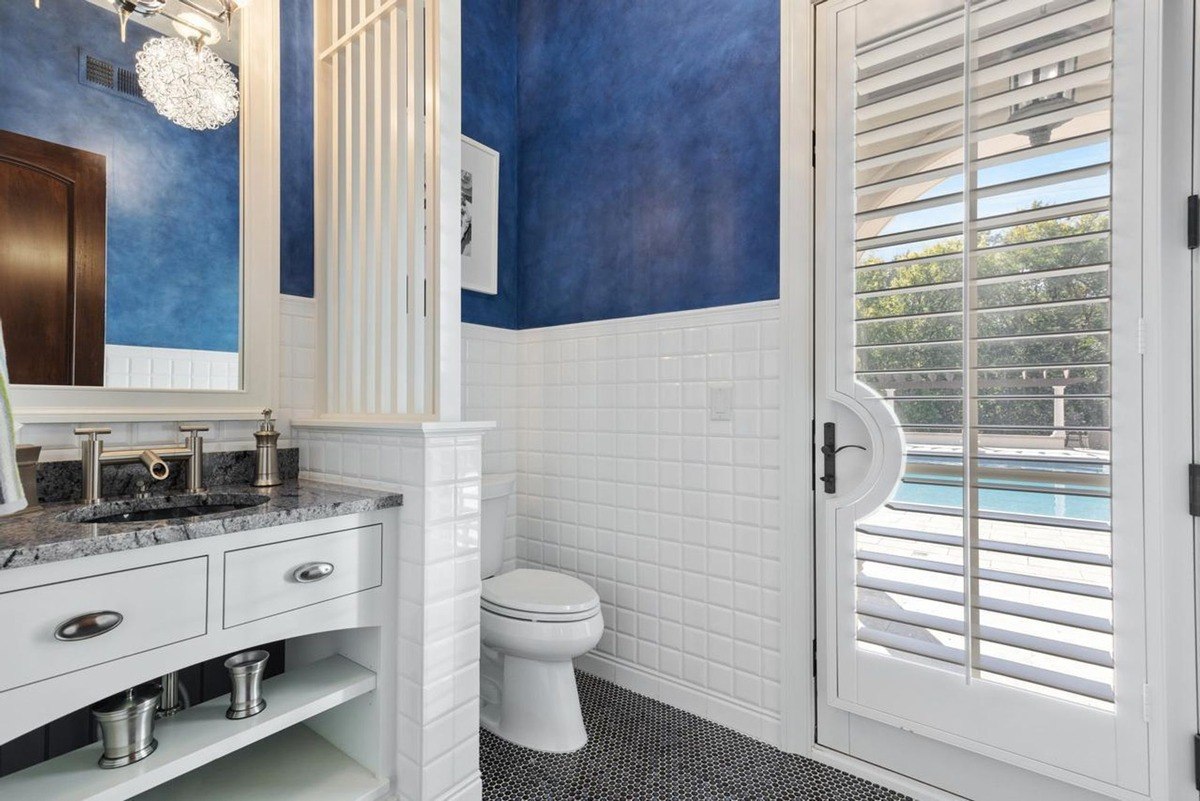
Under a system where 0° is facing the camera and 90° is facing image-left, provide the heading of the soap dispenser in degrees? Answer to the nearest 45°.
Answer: approximately 0°

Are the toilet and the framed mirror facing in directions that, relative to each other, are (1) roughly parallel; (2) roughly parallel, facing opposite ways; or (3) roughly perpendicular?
roughly parallel

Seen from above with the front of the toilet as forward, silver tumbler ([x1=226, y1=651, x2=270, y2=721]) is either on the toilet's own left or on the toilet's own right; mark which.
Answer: on the toilet's own right

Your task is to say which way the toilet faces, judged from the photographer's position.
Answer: facing the viewer and to the right of the viewer

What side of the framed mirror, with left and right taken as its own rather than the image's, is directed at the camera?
front

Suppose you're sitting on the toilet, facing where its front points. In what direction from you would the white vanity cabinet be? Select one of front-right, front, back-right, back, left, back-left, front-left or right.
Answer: right

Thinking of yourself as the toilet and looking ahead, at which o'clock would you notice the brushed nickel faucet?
The brushed nickel faucet is roughly at 4 o'clock from the toilet.

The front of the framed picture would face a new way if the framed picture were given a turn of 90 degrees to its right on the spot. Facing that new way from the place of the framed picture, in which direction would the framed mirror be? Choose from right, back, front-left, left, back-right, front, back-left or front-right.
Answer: front

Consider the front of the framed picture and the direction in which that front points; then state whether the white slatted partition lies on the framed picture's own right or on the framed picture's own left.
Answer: on the framed picture's own right
